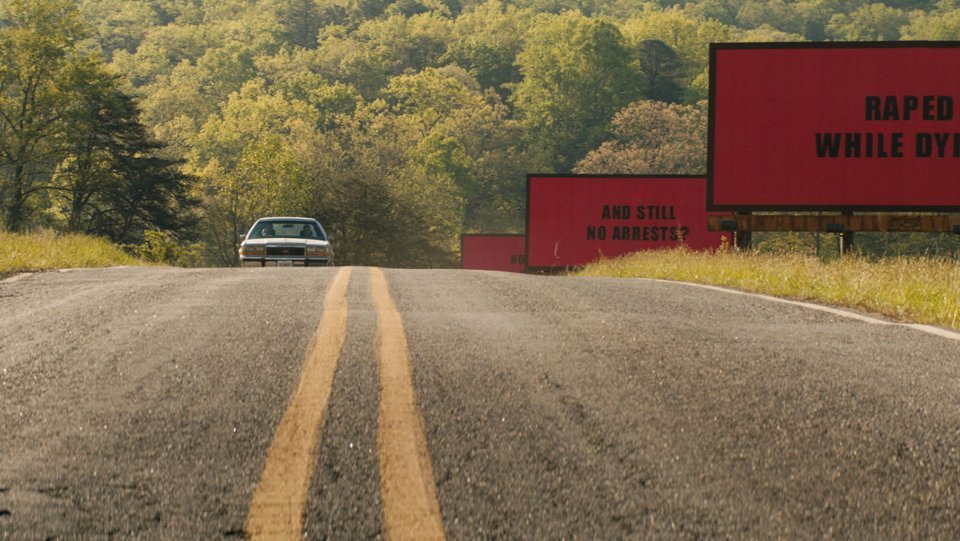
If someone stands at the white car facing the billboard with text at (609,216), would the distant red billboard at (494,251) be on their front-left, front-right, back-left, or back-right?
front-left

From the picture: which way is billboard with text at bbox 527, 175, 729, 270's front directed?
toward the camera

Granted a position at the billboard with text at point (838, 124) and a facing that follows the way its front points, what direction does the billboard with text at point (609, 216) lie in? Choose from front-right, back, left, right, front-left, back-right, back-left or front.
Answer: back-right

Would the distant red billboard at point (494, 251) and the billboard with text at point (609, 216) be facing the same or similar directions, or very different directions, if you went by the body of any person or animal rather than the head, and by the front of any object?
same or similar directions

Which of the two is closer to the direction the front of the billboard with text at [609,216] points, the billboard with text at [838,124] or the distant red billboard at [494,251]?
the billboard with text

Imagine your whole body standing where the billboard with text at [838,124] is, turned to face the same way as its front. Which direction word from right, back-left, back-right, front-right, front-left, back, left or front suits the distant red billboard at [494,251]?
back-right

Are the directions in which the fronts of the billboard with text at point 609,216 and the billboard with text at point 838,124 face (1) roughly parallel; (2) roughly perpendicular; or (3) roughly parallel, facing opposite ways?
roughly parallel

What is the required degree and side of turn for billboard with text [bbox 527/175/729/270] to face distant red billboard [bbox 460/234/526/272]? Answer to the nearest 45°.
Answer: approximately 180°

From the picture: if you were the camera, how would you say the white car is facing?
facing the viewer

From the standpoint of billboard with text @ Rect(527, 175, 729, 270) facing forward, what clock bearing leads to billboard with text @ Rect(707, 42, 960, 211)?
billboard with text @ Rect(707, 42, 960, 211) is roughly at 11 o'clock from billboard with text @ Rect(527, 175, 729, 270).
